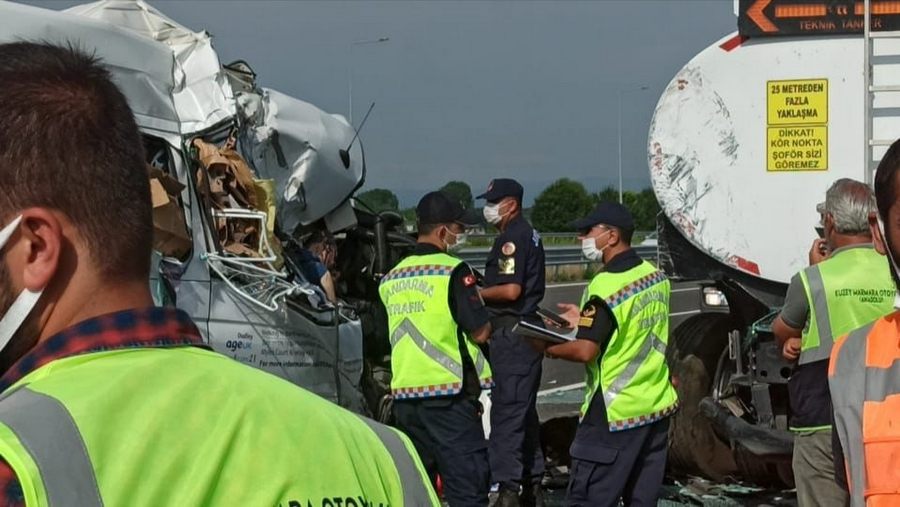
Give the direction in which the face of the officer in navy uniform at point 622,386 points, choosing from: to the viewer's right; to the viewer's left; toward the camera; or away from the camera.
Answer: to the viewer's left

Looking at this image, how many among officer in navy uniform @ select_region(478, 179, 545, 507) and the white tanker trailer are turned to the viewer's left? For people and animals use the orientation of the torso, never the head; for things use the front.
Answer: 1

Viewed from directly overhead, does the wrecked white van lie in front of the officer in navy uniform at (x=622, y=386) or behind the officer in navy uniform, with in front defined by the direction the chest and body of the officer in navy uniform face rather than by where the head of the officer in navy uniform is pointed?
in front

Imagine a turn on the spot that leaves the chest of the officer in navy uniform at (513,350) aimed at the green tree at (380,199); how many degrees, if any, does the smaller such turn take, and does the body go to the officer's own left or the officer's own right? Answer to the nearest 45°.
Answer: approximately 45° to the officer's own right

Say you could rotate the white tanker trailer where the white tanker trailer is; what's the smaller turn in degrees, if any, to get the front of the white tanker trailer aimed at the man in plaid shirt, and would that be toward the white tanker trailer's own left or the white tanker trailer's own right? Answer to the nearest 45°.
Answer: approximately 180°

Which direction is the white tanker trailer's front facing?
away from the camera

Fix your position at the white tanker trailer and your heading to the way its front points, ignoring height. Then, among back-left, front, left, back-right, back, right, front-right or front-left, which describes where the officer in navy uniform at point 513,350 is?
left

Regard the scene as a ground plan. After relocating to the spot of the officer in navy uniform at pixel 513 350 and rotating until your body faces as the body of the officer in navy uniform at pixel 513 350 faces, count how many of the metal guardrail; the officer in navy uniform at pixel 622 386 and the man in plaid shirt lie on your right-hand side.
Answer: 1

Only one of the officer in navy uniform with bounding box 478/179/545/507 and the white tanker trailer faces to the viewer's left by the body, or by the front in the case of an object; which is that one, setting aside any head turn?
the officer in navy uniform

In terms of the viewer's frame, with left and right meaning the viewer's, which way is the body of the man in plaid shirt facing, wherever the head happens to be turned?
facing away from the viewer and to the left of the viewer

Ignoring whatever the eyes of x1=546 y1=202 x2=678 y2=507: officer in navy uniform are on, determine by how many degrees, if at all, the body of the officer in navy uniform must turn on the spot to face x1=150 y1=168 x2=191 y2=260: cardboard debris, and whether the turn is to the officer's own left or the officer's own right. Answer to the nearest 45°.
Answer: approximately 45° to the officer's own left

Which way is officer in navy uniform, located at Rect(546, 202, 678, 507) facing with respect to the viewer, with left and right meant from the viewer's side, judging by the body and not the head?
facing away from the viewer and to the left of the viewer

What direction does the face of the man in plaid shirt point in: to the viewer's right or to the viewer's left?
to the viewer's left
